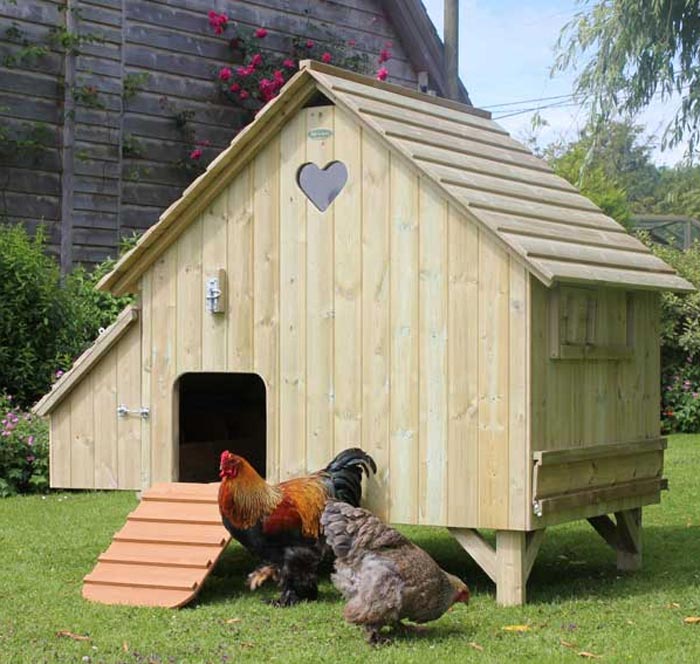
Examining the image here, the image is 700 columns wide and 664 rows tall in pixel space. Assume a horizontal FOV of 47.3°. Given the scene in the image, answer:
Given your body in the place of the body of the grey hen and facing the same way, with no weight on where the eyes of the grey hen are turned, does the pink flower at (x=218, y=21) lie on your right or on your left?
on your left

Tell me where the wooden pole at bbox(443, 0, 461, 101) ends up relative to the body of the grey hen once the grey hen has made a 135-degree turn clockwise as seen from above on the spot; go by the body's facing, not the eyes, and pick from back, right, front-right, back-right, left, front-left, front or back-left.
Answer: back-right

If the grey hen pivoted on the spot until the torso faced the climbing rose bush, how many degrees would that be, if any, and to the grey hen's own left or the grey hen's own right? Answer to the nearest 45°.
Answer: approximately 90° to the grey hen's own left

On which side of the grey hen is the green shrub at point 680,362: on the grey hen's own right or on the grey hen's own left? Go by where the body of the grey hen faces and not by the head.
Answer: on the grey hen's own left

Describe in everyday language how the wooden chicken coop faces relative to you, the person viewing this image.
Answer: facing the viewer and to the left of the viewer

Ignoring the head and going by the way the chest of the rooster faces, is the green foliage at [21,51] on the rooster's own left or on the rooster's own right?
on the rooster's own right

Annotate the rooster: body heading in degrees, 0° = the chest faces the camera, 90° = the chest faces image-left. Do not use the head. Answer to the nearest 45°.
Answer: approximately 90°

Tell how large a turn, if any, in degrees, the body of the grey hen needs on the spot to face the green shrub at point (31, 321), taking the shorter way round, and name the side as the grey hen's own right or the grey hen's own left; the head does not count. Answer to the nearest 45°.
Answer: approximately 135° to the grey hen's own left

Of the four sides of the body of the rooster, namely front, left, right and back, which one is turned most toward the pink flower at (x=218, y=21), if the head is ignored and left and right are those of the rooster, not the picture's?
right

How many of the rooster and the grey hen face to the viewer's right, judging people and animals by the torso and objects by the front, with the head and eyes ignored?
1

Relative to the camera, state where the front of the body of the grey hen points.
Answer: to the viewer's right

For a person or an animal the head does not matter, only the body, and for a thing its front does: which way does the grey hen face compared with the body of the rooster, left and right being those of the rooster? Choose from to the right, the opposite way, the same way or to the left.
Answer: the opposite way
